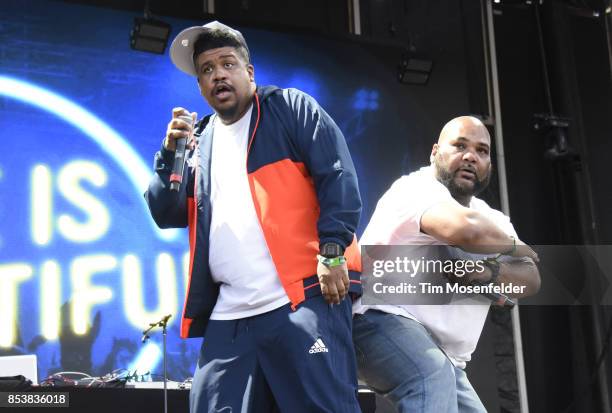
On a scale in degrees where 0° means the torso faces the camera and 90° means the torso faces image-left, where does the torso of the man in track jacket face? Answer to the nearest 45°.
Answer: approximately 45°

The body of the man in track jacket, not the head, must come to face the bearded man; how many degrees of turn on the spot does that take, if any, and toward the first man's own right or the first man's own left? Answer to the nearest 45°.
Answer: approximately 135° to the first man's own left

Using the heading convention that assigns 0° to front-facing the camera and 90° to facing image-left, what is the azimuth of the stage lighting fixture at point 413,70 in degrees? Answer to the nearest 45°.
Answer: approximately 45°

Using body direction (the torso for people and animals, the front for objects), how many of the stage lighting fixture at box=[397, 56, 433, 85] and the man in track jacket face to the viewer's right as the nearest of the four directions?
0

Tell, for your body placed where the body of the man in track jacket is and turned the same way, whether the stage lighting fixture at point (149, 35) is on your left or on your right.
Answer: on your right
